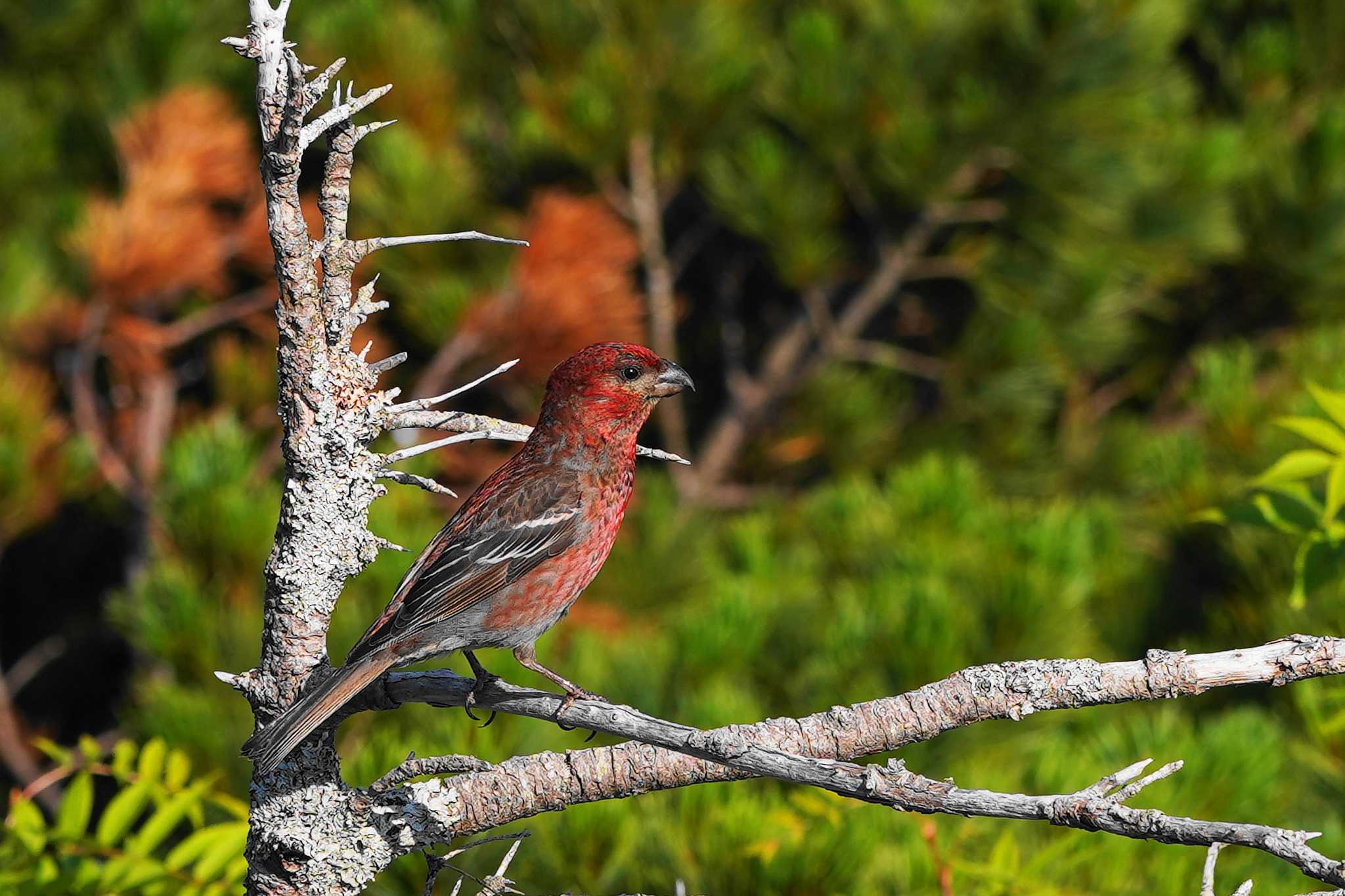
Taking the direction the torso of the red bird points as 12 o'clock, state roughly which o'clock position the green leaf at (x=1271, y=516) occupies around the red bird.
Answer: The green leaf is roughly at 1 o'clock from the red bird.

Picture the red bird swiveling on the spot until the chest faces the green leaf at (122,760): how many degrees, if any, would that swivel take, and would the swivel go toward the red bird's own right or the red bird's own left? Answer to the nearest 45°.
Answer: approximately 180°

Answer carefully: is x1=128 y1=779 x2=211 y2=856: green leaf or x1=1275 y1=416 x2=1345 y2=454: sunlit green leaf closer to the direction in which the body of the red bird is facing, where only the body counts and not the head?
the sunlit green leaf

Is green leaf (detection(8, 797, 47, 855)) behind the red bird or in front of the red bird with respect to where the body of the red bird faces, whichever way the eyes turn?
behind

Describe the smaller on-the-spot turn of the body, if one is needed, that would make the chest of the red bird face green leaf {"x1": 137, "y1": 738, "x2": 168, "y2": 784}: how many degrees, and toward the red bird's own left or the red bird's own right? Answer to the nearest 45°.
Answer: approximately 180°

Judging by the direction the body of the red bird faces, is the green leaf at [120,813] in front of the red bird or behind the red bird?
behind

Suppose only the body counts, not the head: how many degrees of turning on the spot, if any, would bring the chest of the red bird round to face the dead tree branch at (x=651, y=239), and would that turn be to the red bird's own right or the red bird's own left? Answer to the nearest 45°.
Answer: approximately 90° to the red bird's own left

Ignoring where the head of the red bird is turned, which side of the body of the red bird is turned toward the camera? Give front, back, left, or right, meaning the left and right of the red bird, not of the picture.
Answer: right
